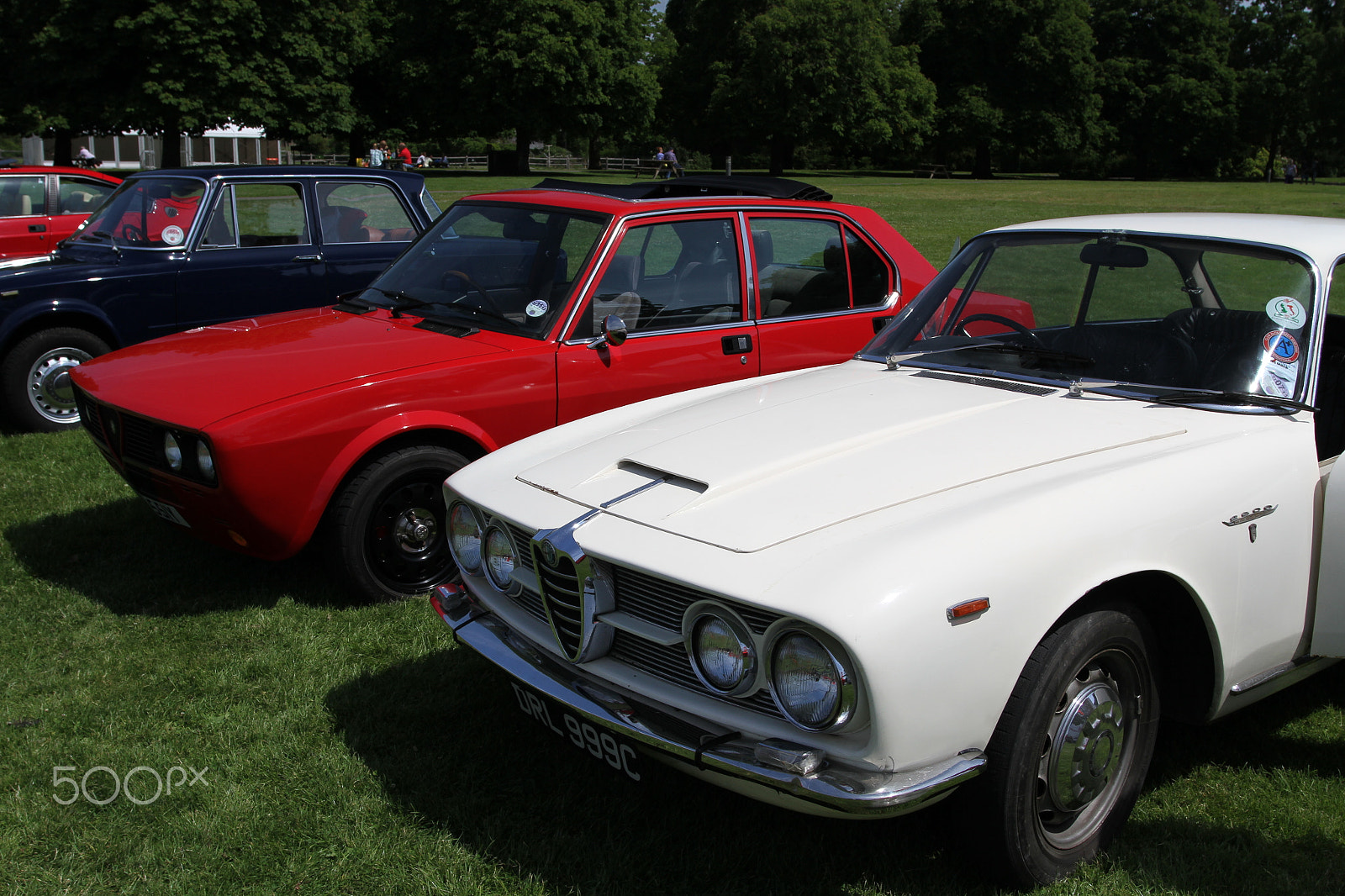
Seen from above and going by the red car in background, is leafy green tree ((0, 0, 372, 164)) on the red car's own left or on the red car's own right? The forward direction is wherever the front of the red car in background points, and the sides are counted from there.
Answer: on the red car's own right

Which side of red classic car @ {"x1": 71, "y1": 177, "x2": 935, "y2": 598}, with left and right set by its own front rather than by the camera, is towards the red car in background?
right

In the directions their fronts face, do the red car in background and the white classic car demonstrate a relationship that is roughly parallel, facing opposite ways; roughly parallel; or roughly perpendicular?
roughly parallel

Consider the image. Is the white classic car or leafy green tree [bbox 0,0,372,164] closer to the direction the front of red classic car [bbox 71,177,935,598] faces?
the white classic car

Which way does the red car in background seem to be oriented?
to the viewer's left

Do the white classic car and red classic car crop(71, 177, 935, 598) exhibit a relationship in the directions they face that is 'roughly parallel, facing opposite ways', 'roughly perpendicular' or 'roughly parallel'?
roughly parallel

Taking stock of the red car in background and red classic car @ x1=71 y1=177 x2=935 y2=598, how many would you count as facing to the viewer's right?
0

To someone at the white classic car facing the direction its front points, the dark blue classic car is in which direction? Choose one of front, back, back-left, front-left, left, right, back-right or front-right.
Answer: right

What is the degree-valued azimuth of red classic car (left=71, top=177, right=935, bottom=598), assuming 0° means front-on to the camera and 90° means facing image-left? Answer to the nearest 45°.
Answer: approximately 45°

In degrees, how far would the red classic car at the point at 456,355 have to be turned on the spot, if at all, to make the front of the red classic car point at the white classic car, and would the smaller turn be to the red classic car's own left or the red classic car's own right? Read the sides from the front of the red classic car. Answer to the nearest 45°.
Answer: approximately 90° to the red classic car's own left

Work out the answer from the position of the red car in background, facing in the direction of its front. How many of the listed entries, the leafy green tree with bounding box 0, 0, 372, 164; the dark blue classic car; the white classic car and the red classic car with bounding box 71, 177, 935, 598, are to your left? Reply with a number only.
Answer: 3

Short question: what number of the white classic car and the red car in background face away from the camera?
0

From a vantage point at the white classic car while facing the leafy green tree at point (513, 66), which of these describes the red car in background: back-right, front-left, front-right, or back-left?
front-left
